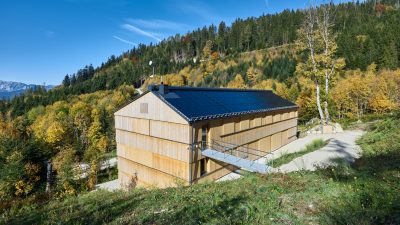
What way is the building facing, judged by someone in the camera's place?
facing the viewer and to the right of the viewer

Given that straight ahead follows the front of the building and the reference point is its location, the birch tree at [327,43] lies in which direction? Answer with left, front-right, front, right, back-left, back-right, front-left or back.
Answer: left

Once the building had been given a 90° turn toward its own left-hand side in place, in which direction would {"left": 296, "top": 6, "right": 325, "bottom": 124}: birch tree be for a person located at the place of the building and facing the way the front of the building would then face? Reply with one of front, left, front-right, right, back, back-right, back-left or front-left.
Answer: front

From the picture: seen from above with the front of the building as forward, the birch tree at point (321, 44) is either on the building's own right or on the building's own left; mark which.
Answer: on the building's own left
